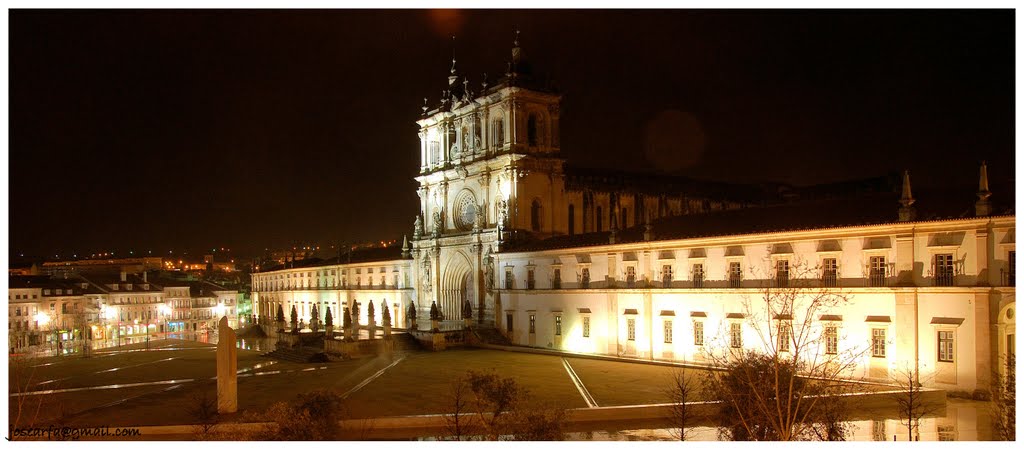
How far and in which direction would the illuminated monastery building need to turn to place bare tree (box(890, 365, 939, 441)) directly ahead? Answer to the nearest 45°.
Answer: approximately 45° to its left

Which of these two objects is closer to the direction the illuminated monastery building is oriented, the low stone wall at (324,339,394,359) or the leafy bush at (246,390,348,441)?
the leafy bush

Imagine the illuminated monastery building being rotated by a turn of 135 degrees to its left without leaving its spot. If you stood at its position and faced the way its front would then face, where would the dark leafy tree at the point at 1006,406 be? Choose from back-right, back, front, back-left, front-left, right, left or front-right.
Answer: right

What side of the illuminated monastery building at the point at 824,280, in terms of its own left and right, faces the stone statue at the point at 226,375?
front

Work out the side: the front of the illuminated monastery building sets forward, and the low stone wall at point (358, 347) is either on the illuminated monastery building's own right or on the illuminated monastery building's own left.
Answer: on the illuminated monastery building's own right

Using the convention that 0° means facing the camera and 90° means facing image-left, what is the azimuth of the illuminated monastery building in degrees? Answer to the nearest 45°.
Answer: approximately 45°
